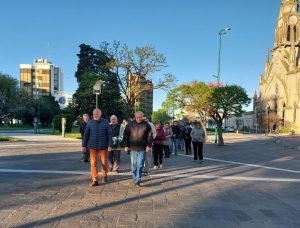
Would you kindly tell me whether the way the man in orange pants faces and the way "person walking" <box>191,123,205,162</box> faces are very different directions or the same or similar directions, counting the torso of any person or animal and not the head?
same or similar directions

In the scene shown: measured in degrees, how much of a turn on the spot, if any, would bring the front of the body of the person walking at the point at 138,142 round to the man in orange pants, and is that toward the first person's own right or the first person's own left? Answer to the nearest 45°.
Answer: approximately 90° to the first person's own right

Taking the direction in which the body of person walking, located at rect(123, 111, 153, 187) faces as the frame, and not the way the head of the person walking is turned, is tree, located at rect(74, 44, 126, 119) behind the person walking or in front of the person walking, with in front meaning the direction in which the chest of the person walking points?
behind

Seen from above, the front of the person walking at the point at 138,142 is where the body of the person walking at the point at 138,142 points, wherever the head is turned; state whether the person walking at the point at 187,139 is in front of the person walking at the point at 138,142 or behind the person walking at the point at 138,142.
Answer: behind

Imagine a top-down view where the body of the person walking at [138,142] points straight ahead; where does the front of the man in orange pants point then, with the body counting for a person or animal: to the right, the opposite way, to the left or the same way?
the same way

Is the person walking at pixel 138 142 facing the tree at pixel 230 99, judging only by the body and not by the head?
no

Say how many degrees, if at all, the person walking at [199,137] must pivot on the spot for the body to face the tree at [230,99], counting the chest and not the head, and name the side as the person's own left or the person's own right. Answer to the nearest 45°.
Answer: approximately 180°

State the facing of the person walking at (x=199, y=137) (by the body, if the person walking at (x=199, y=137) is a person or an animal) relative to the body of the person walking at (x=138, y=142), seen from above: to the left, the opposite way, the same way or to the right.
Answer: the same way

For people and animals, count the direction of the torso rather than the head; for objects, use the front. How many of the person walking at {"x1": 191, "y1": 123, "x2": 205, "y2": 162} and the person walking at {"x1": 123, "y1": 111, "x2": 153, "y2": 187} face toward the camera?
2

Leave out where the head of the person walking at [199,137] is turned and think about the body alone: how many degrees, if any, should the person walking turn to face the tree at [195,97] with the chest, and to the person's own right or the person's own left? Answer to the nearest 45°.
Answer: approximately 180°

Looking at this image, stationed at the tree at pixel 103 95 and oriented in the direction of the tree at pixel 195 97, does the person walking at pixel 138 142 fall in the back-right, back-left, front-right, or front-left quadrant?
front-right

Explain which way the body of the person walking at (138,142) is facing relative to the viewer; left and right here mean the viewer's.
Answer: facing the viewer

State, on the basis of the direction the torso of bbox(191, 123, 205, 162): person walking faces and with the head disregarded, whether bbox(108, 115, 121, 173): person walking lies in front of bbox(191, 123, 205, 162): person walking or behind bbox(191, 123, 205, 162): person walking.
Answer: in front

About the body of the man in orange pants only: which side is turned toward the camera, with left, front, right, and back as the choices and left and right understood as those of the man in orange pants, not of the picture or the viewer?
front

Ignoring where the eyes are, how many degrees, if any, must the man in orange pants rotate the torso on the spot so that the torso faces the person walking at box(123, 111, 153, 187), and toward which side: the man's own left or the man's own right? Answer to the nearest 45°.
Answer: approximately 90° to the man's own left
